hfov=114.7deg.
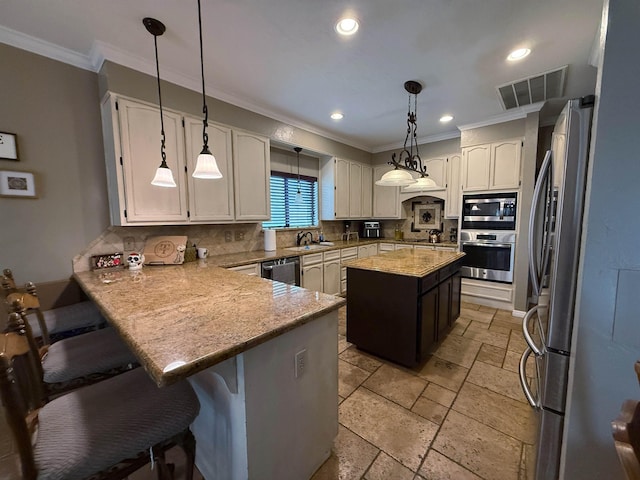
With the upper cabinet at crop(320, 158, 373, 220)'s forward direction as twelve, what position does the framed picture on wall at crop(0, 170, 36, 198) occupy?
The framed picture on wall is roughly at 3 o'clock from the upper cabinet.

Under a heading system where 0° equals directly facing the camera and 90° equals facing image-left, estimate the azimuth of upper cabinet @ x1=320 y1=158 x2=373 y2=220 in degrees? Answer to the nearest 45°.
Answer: approximately 315°

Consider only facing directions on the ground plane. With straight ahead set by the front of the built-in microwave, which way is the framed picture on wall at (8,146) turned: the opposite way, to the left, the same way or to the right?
to the left

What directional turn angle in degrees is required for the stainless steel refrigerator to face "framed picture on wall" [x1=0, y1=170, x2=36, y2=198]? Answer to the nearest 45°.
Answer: approximately 45° to its left

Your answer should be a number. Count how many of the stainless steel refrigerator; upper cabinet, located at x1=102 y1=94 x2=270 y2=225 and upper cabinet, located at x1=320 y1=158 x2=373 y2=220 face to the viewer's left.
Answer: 1

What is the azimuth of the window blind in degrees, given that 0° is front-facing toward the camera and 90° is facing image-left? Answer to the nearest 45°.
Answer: approximately 315°

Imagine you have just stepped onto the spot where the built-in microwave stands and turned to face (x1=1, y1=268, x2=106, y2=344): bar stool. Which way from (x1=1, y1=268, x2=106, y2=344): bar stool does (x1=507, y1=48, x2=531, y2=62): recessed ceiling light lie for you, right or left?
left

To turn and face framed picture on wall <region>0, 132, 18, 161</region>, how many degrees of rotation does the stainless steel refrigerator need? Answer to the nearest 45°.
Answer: approximately 45° to its left

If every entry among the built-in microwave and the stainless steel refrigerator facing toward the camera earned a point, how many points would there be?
1

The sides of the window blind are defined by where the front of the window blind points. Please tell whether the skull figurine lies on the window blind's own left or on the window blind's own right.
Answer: on the window blind's own right

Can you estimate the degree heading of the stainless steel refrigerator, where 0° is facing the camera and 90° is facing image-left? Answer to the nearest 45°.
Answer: approximately 90°

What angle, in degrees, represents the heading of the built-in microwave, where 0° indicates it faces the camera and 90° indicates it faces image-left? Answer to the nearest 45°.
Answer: approximately 0°
